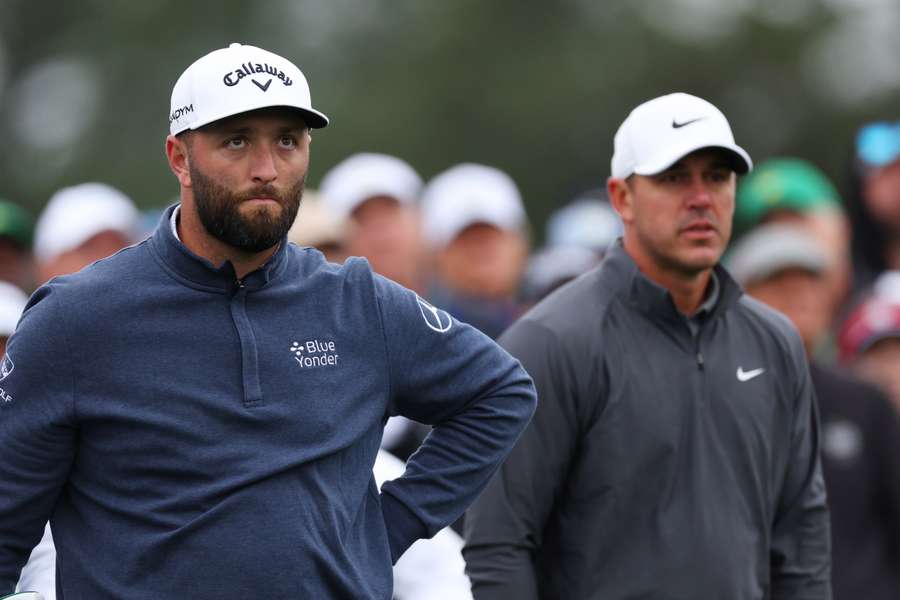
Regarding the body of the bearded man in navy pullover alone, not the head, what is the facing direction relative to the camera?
toward the camera

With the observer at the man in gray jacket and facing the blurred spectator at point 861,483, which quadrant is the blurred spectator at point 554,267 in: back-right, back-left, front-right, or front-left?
front-left

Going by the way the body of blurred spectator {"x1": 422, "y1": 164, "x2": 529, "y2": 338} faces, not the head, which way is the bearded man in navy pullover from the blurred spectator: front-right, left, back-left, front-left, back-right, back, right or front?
front

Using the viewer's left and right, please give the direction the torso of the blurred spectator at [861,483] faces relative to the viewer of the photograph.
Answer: facing the viewer and to the left of the viewer

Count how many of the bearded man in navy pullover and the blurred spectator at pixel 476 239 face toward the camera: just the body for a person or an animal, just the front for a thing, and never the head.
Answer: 2

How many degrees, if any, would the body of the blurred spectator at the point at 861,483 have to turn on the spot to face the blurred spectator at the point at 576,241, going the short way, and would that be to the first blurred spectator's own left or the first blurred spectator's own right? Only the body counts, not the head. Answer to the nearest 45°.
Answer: approximately 90° to the first blurred spectator's own right

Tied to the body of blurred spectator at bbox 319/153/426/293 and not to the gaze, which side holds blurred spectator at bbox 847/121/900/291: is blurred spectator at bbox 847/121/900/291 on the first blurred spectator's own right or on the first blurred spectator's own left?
on the first blurred spectator's own left

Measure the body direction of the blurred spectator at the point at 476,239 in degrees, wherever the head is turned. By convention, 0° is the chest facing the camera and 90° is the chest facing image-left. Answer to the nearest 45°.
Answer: approximately 0°

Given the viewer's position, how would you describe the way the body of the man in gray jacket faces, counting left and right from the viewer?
facing the viewer and to the right of the viewer

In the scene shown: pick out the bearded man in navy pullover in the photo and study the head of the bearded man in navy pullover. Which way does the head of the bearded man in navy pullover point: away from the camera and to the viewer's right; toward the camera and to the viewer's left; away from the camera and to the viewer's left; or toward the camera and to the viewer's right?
toward the camera and to the viewer's right
